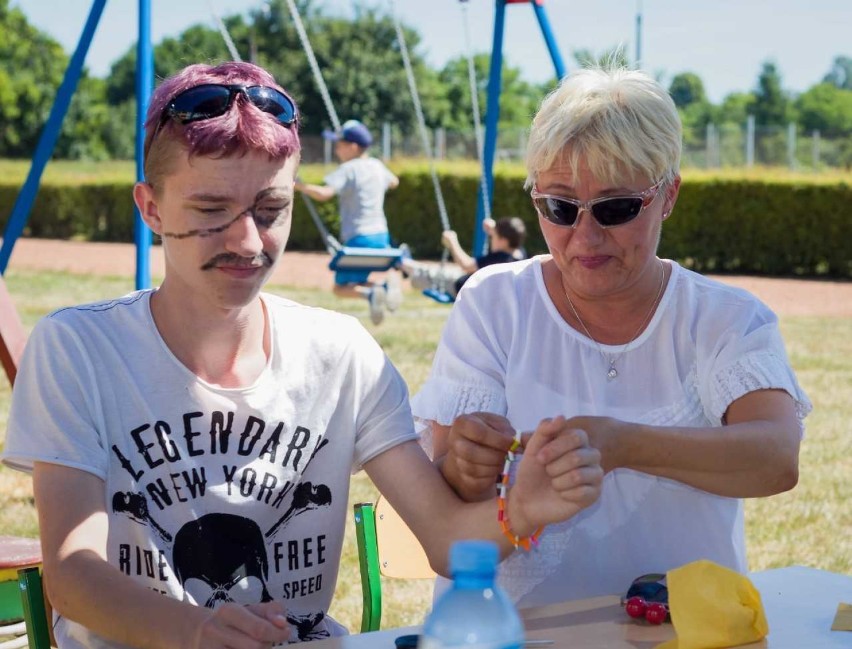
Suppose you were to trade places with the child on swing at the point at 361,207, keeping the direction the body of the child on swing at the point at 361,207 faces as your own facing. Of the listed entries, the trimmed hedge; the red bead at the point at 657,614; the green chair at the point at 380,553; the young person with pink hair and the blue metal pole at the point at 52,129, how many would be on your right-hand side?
1

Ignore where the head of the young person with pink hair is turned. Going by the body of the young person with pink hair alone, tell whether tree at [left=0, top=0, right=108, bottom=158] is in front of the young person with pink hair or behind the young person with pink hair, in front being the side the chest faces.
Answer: behind

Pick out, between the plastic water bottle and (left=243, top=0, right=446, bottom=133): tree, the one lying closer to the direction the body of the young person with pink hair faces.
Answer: the plastic water bottle

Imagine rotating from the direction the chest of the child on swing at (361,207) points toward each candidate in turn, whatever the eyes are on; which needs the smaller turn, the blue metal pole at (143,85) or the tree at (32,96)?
the tree

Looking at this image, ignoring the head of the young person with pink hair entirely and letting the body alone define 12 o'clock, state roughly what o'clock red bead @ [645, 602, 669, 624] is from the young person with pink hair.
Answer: The red bead is roughly at 10 o'clock from the young person with pink hair.

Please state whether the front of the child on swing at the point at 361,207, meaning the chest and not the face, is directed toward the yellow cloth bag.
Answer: no

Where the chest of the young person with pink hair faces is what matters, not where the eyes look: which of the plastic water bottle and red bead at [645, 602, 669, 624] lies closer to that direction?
the plastic water bottle

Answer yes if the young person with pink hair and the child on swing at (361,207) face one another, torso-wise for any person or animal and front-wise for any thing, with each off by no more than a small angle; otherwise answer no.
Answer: no

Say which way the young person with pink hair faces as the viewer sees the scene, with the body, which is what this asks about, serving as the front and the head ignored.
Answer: toward the camera

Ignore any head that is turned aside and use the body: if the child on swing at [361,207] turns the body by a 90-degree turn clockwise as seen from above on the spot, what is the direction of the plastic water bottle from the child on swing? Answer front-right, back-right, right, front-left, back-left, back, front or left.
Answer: back-right

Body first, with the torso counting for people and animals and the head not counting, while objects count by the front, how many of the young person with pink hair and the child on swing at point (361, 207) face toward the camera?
1

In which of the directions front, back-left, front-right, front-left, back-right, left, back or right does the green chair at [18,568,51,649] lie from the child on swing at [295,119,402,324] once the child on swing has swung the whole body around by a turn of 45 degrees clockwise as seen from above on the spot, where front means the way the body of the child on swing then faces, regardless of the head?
back

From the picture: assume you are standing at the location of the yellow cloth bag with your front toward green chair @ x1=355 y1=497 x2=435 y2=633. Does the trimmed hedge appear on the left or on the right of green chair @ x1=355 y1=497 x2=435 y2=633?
right

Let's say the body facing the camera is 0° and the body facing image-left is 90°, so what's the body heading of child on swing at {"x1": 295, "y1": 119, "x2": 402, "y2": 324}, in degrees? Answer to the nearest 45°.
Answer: approximately 135°

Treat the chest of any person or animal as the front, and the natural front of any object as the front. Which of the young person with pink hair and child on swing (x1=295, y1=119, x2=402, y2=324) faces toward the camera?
the young person with pink hair
